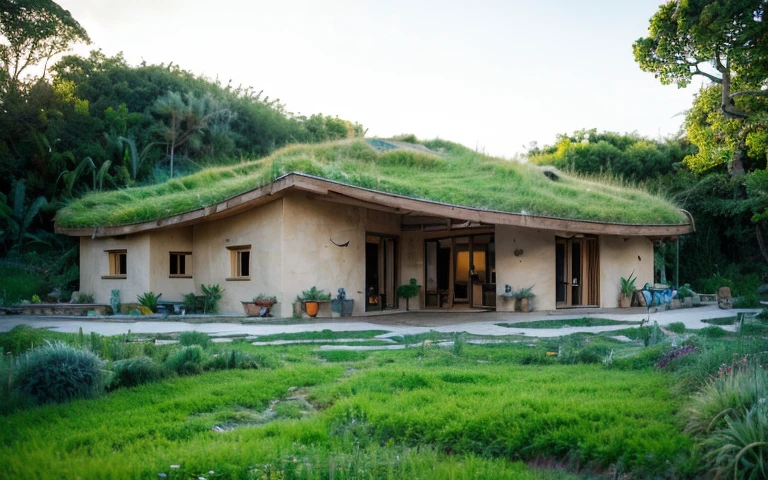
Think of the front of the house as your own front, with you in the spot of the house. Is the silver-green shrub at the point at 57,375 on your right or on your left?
on your right

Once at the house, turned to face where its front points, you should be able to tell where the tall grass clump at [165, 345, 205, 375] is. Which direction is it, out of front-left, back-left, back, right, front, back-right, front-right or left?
front-right

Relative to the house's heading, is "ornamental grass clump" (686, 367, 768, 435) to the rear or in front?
in front

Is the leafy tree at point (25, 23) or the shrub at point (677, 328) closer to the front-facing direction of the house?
the shrub

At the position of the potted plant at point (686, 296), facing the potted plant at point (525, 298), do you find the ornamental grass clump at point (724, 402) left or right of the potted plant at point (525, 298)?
left

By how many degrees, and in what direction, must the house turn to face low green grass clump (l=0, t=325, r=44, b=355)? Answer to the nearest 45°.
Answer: approximately 45° to its right

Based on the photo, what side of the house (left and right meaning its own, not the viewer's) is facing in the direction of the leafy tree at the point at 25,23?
right

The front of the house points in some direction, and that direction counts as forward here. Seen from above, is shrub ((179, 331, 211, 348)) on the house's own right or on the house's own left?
on the house's own right
